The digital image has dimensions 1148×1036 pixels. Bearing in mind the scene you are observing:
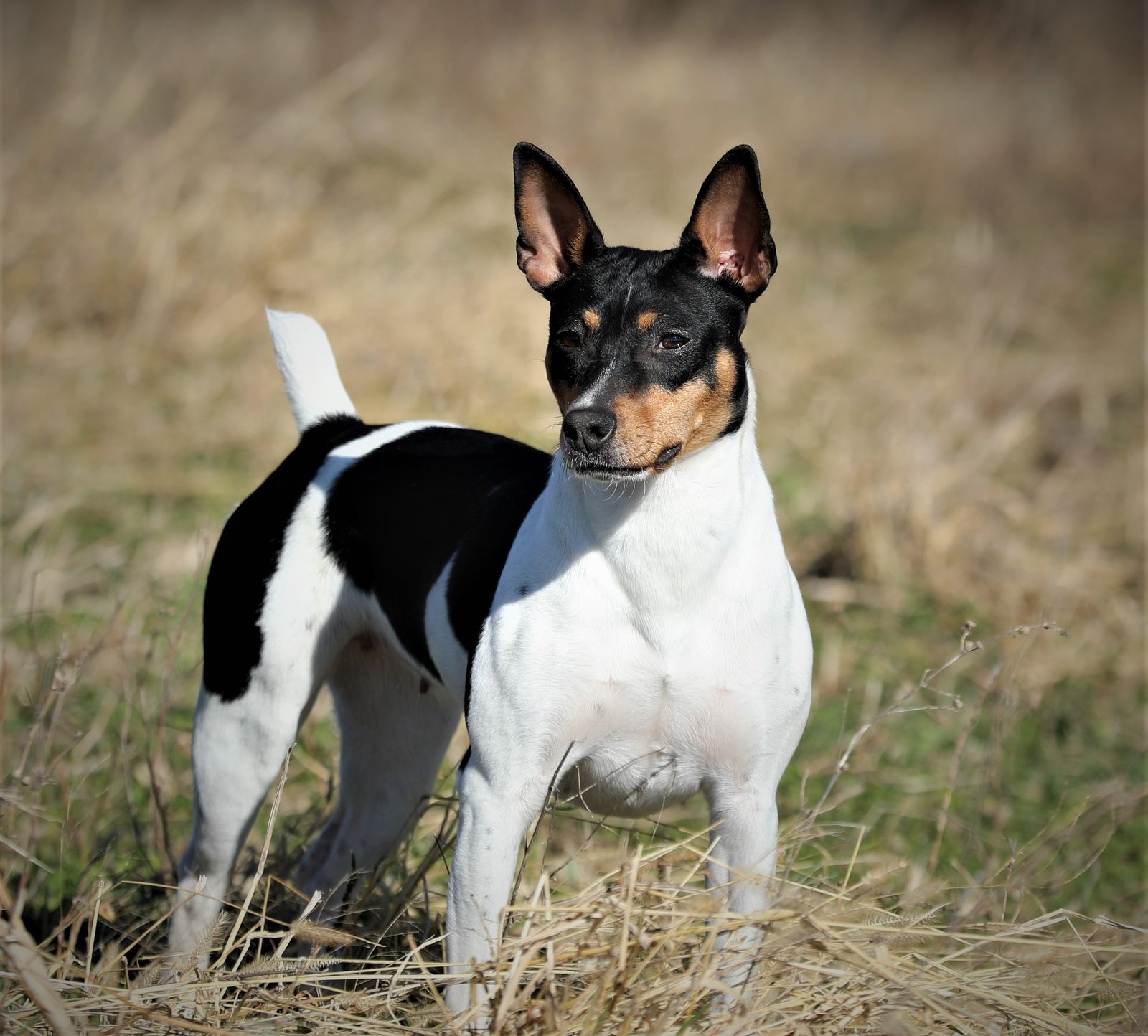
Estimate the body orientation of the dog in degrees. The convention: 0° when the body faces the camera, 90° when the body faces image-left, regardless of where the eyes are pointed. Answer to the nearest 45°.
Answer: approximately 315°
